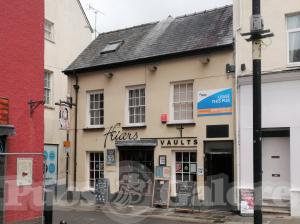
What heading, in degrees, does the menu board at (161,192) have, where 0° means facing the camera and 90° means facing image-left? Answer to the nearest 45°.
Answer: approximately 0°

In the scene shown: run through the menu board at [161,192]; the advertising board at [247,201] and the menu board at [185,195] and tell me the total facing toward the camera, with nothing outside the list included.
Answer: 3

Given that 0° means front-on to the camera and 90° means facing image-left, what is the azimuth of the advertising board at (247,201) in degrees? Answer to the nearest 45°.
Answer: approximately 0°

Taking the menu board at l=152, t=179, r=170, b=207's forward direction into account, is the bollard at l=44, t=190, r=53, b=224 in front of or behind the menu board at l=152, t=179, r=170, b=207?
in front

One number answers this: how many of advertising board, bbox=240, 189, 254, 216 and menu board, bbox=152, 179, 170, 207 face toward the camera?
2

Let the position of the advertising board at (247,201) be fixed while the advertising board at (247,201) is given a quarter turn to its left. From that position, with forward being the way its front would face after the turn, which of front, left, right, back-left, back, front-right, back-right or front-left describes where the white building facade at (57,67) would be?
back-left

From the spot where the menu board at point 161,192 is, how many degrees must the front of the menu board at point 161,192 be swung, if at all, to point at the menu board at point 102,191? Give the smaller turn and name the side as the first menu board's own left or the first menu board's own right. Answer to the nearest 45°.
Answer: approximately 135° to the first menu board's own right

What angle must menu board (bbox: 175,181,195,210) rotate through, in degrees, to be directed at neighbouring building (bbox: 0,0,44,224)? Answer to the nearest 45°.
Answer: approximately 45° to its right

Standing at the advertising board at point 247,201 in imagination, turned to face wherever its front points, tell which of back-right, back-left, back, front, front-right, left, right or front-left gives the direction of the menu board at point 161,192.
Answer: back-right

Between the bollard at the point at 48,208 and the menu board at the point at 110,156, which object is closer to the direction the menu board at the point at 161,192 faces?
the bollard
